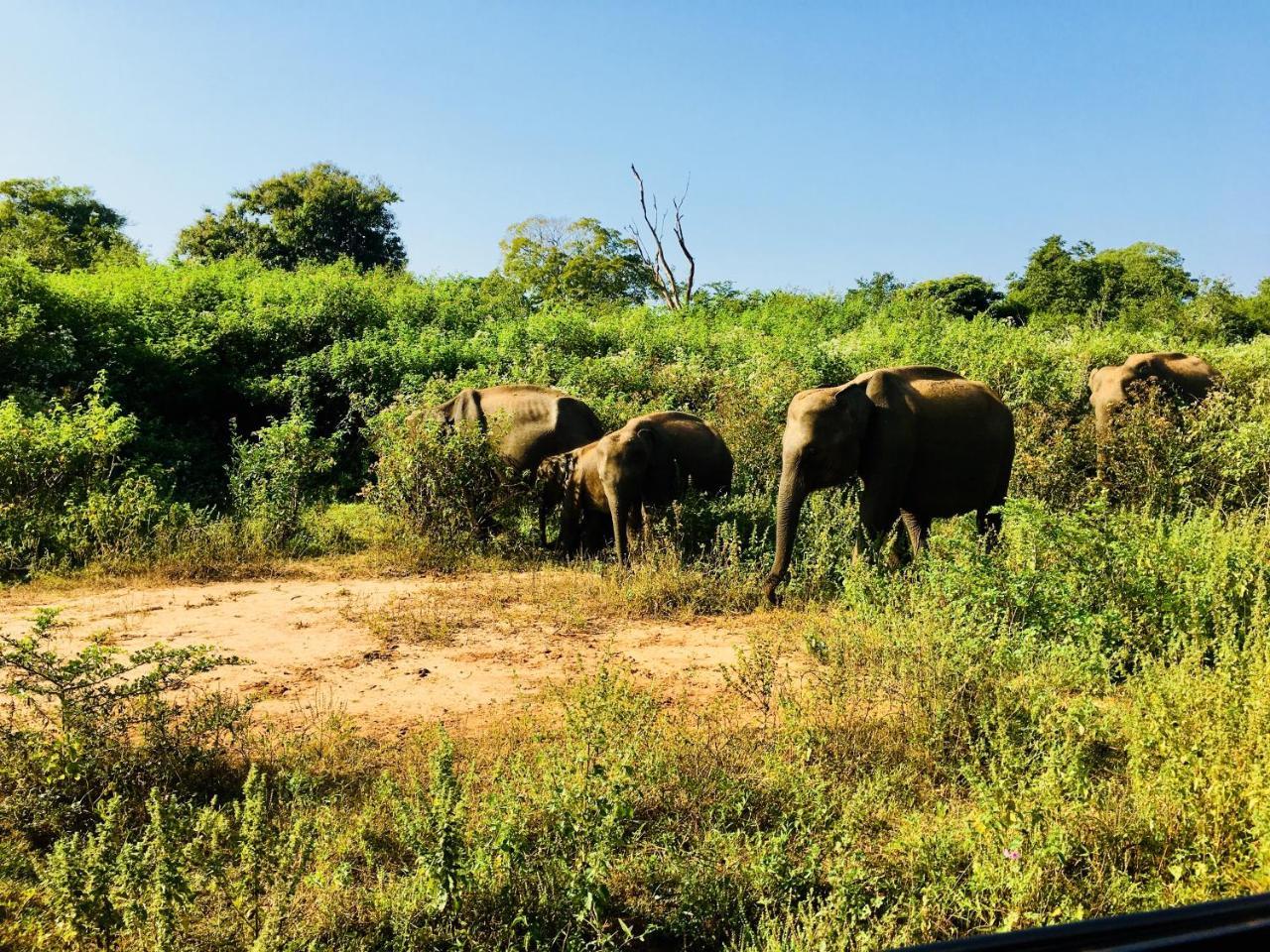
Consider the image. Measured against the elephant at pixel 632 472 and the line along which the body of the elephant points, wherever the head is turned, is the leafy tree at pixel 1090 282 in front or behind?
behind

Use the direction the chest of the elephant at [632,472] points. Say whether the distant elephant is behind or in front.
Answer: behind

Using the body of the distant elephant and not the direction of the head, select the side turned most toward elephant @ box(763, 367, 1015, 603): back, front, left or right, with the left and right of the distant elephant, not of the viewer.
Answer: left

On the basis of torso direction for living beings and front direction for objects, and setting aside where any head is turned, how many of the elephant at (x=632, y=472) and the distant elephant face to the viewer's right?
0

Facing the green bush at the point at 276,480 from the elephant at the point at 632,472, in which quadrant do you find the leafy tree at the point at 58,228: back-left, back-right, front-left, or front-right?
front-right

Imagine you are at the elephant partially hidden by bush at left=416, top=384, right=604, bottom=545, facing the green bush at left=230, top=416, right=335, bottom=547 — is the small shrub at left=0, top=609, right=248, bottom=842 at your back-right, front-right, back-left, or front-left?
front-left

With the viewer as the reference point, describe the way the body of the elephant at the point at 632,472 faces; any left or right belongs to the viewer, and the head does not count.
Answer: facing the viewer and to the left of the viewer

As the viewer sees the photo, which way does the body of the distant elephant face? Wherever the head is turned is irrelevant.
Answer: to the viewer's left

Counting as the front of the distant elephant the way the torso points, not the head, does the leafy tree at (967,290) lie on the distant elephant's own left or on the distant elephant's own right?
on the distant elephant's own right
